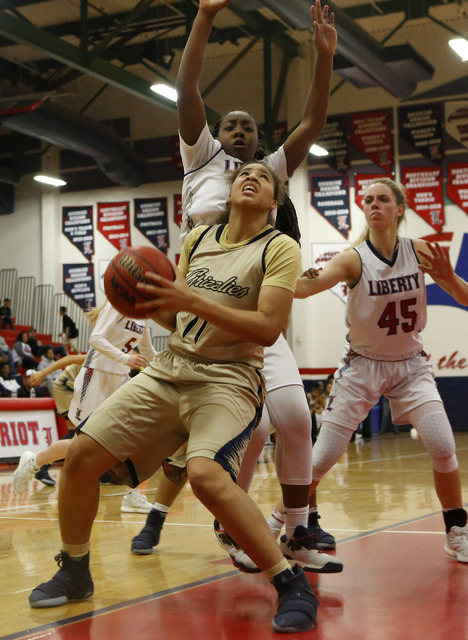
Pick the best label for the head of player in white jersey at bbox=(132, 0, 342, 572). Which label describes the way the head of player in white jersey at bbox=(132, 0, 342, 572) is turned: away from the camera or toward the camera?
toward the camera

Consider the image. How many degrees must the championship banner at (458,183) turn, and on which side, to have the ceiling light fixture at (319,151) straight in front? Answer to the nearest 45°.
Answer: approximately 45° to its right

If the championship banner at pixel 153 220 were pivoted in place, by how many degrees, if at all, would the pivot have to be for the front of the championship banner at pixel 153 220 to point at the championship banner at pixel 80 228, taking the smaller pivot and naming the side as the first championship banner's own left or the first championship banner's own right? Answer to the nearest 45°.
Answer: approximately 135° to the first championship banner's own right

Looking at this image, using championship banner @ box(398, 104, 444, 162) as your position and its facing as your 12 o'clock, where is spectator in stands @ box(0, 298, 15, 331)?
The spectator in stands is roughly at 3 o'clock from the championship banner.

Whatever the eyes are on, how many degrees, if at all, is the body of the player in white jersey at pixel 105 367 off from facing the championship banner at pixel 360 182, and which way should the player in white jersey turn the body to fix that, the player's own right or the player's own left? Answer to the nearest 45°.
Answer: approximately 90° to the player's own left

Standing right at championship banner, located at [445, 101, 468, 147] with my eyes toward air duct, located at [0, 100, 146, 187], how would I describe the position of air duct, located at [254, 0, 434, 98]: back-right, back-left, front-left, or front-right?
front-left

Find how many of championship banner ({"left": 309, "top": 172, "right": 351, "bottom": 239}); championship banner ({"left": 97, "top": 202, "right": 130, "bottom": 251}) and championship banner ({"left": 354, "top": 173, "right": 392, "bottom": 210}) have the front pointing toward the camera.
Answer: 3

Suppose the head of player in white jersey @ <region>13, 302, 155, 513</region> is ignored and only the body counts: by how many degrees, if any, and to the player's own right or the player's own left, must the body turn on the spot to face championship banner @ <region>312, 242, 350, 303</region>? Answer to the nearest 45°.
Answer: approximately 90° to the player's own left

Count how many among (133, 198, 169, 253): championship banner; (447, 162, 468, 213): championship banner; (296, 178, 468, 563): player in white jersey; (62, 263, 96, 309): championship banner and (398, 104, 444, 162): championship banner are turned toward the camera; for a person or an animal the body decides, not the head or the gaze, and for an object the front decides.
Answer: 5

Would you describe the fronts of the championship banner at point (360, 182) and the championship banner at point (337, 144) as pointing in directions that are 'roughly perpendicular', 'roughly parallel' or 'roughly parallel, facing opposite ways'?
roughly parallel

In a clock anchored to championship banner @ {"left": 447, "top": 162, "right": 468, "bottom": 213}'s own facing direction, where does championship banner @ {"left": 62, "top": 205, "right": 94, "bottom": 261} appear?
championship banner @ {"left": 62, "top": 205, "right": 94, "bottom": 261} is roughly at 3 o'clock from championship banner @ {"left": 447, "top": 162, "right": 468, "bottom": 213}.

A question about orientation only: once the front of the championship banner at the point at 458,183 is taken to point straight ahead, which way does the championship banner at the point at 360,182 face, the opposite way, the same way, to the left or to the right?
the same way

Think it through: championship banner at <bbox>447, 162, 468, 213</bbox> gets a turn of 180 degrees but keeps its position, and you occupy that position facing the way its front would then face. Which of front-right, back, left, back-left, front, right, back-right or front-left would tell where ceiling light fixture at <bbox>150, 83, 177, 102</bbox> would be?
back-left

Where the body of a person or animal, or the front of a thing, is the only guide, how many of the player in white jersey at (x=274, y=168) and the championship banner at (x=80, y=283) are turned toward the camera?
2

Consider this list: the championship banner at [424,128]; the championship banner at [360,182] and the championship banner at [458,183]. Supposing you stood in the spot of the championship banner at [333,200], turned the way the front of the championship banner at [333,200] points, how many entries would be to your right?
0

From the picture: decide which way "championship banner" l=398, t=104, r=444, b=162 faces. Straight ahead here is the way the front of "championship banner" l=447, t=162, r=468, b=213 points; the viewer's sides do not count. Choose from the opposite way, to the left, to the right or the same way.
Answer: the same way

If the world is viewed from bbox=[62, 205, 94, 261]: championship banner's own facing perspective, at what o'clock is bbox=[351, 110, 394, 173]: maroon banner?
The maroon banner is roughly at 10 o'clock from the championship banner.

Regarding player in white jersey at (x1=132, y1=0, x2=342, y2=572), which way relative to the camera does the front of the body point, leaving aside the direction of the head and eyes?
toward the camera

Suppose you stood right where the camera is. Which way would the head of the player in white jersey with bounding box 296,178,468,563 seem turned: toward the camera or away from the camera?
toward the camera
